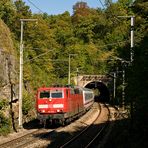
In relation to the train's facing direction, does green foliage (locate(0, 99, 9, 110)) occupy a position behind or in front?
in front

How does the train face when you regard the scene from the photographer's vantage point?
facing the viewer and to the left of the viewer

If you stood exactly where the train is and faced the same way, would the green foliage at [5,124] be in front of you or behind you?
in front
